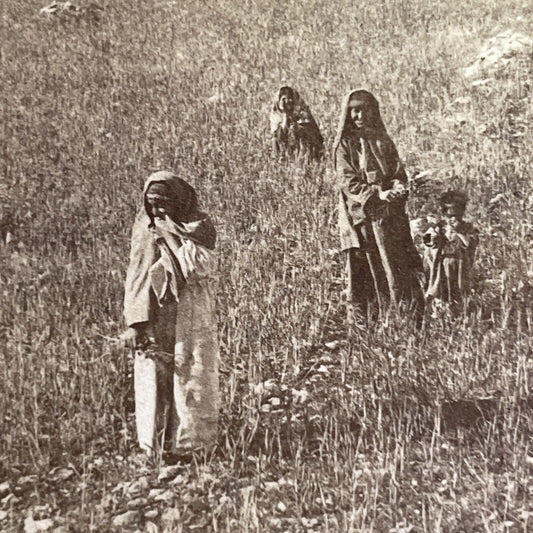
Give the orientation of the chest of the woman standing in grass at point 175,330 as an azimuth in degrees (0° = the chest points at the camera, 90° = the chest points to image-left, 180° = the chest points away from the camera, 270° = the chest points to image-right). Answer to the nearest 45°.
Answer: approximately 45°

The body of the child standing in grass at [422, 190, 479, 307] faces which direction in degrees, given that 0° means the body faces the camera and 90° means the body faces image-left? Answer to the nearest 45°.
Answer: approximately 0°

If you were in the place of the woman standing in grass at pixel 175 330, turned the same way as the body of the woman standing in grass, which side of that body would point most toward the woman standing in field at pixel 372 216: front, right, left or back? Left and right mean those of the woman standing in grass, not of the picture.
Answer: back

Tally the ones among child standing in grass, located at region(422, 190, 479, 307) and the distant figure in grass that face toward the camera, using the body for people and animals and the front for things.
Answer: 2

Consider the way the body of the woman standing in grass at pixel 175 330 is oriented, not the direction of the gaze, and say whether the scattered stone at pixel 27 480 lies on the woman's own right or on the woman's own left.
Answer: on the woman's own right
